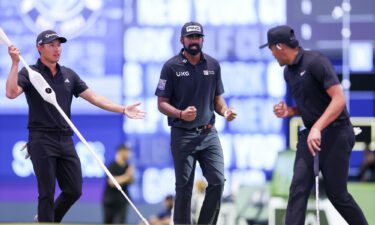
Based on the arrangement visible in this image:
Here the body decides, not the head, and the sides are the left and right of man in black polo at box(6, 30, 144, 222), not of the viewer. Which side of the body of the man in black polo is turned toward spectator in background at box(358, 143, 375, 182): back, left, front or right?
left

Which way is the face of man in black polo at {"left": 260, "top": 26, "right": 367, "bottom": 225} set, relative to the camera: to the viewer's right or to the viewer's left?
to the viewer's left

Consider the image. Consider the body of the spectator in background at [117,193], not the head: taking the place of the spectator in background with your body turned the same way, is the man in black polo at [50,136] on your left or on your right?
on your right

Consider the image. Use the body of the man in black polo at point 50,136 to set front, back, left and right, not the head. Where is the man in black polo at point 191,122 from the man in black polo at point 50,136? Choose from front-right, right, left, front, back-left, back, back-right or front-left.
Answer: front-left

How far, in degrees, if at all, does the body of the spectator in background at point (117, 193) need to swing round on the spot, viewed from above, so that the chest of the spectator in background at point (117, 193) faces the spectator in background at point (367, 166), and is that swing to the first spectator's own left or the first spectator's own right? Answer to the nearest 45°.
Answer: approximately 45° to the first spectator's own left

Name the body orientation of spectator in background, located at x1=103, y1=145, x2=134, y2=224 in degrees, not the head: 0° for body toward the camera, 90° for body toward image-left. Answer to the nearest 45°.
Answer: approximately 315°
